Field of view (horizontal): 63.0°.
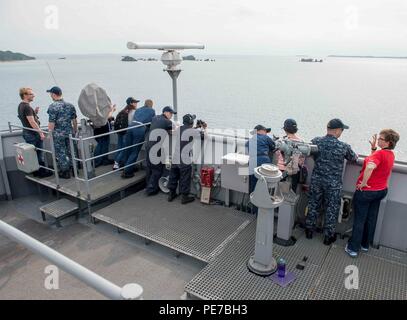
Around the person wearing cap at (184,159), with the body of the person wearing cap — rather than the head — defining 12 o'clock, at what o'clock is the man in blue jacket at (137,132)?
The man in blue jacket is roughly at 9 o'clock from the person wearing cap.

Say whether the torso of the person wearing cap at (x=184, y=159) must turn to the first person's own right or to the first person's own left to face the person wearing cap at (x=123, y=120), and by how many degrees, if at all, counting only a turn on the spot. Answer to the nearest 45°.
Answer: approximately 90° to the first person's own left

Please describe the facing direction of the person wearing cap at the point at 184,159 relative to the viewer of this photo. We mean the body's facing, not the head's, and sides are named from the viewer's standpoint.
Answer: facing away from the viewer and to the right of the viewer

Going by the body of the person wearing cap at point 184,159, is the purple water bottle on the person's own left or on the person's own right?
on the person's own right

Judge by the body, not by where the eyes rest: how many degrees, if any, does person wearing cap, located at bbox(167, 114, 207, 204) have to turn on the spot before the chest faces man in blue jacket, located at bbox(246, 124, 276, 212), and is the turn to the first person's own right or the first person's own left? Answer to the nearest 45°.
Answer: approximately 90° to the first person's own right

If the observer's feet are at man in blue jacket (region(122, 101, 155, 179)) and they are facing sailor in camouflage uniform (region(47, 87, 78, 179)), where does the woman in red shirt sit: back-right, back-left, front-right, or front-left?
back-left

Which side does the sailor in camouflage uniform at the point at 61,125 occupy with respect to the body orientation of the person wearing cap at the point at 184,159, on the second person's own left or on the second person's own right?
on the second person's own left

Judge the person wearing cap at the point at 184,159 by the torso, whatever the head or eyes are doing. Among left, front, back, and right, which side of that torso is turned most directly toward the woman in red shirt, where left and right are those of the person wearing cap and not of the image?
right
